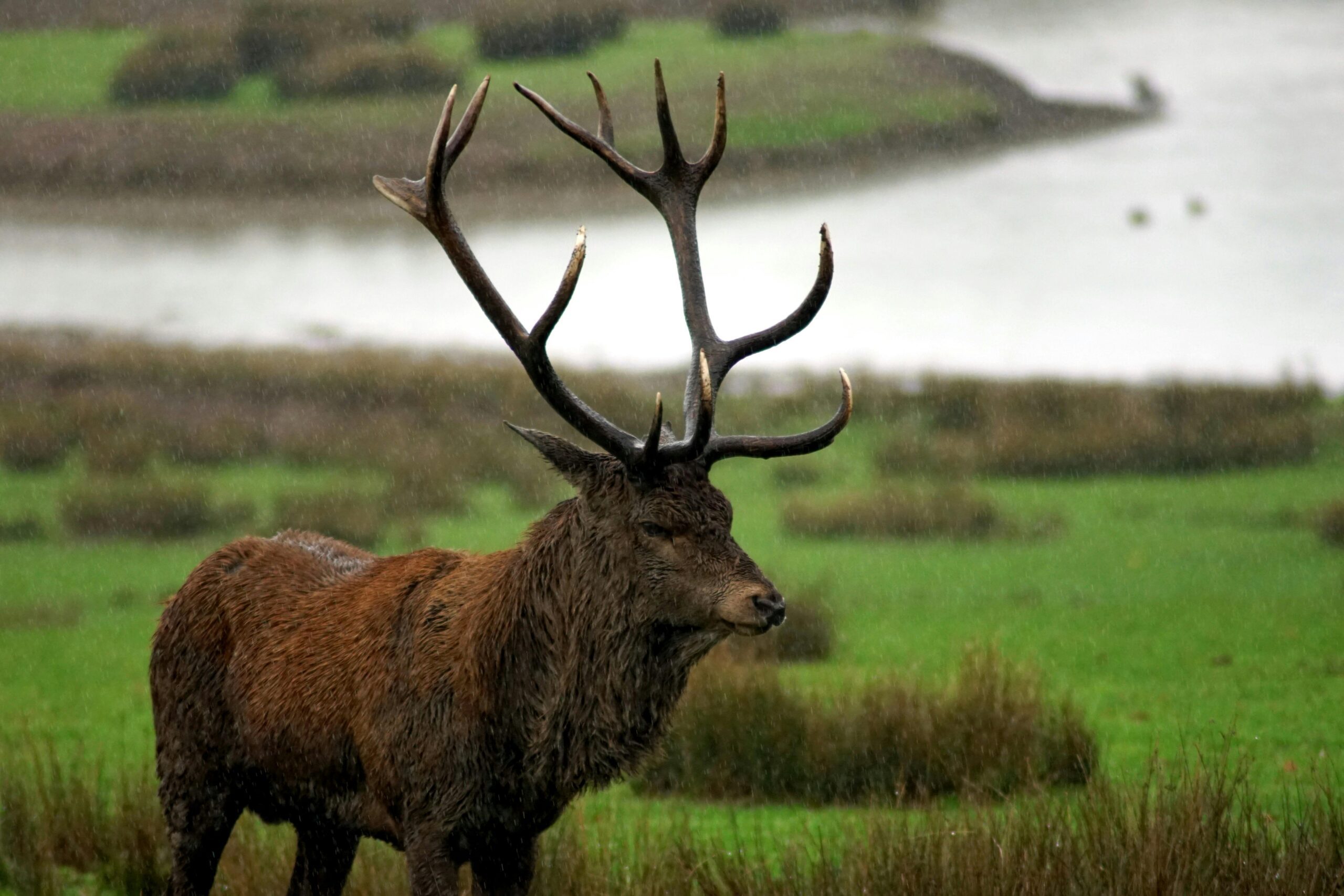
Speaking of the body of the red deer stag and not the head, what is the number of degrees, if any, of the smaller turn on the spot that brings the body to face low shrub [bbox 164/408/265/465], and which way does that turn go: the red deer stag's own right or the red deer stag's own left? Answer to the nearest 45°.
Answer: approximately 135° to the red deer stag's own left

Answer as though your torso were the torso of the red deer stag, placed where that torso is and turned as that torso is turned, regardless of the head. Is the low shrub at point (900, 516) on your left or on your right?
on your left

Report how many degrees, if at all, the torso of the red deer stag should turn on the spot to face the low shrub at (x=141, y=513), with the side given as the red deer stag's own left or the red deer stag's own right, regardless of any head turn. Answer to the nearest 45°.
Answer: approximately 135° to the red deer stag's own left

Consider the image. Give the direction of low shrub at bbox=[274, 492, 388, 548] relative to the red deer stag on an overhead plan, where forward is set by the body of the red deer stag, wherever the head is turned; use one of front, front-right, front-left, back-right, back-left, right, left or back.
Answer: back-left

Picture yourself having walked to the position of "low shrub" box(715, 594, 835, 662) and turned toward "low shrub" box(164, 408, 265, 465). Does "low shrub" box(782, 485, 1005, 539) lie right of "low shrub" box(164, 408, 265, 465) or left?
right

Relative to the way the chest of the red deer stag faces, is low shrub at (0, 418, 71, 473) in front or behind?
behind

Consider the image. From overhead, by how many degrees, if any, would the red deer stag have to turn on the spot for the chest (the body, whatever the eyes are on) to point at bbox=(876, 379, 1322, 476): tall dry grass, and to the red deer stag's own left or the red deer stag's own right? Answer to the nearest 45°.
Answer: approximately 90° to the red deer stag's own left

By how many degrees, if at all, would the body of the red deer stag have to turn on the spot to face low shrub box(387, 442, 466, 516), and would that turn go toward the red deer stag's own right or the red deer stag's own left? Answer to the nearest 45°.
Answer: approximately 135° to the red deer stag's own left

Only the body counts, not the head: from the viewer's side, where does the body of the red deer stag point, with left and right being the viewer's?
facing the viewer and to the right of the viewer

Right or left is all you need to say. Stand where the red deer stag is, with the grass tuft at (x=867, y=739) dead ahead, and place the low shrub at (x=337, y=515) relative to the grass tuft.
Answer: left

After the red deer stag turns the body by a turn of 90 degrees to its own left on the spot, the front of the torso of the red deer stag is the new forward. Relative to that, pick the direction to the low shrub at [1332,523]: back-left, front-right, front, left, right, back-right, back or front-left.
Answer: front

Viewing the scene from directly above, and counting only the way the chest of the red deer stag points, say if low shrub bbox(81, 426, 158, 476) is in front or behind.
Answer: behind

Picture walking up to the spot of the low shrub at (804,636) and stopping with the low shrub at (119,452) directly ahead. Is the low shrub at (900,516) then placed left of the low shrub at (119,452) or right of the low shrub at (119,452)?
right
